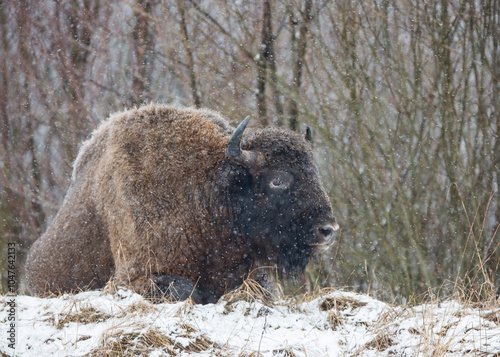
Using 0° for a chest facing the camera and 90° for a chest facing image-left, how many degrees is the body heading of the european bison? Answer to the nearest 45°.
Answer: approximately 270°
